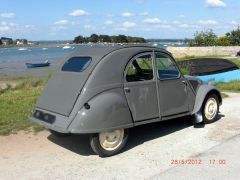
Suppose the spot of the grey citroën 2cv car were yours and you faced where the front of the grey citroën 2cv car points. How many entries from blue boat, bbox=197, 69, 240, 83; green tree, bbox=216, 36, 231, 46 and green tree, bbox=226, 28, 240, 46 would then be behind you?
0

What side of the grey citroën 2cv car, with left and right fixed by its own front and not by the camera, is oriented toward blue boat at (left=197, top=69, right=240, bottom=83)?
front

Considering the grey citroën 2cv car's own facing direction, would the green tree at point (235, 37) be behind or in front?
in front

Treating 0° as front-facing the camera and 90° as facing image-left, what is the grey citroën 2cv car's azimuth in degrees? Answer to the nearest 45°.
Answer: approximately 225°

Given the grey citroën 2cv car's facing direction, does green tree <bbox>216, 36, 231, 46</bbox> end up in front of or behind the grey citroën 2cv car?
in front
